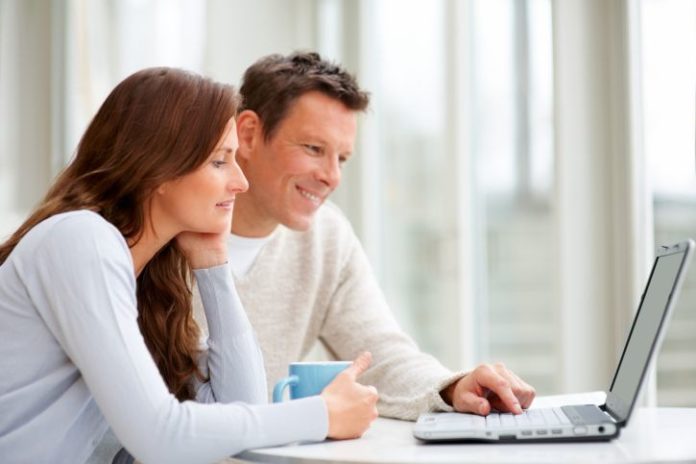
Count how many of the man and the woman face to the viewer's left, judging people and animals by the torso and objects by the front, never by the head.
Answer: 0

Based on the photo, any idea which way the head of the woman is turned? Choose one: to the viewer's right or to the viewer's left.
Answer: to the viewer's right

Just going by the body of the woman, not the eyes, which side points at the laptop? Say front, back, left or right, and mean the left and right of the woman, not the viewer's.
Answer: front

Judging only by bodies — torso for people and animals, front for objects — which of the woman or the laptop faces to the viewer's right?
the woman

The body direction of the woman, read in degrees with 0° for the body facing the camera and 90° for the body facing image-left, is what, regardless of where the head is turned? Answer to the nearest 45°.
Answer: approximately 270°

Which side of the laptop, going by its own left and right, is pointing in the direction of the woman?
front

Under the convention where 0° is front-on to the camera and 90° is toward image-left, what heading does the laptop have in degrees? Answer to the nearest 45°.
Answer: approximately 90°

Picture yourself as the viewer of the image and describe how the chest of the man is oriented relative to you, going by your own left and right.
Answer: facing the viewer and to the right of the viewer

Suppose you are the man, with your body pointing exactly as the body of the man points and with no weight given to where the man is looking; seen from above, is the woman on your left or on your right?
on your right

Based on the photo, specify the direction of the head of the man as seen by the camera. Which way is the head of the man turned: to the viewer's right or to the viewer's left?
to the viewer's right

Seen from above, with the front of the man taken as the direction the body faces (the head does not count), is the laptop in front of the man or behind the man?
in front
